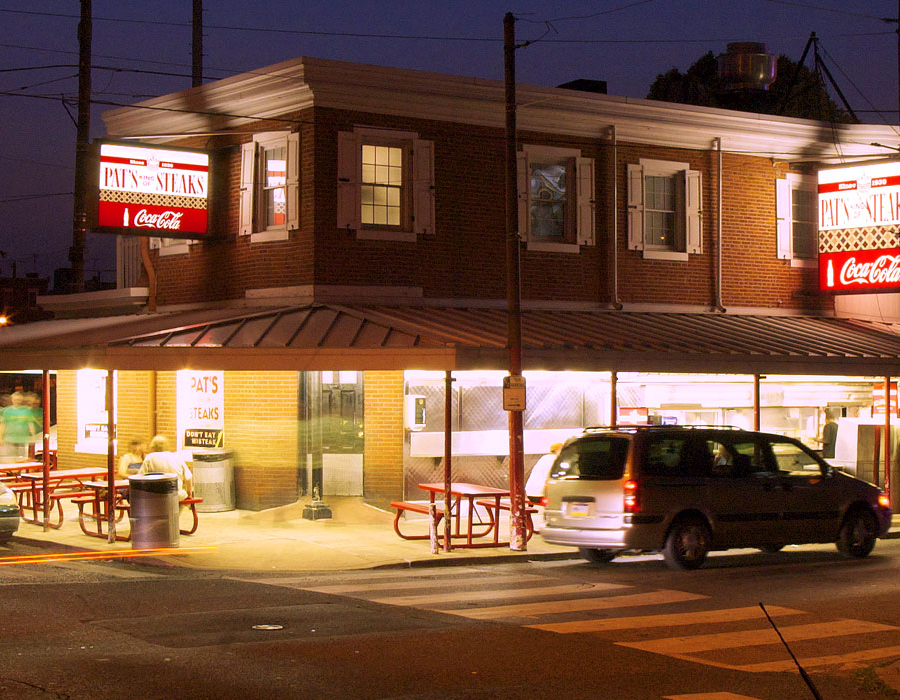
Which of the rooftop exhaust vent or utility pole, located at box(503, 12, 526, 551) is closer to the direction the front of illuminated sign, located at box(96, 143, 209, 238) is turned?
the utility pole

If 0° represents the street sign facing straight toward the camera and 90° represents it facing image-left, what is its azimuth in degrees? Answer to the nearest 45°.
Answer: approximately 0°

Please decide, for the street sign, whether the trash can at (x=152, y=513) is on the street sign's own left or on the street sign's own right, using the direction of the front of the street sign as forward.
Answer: on the street sign's own right

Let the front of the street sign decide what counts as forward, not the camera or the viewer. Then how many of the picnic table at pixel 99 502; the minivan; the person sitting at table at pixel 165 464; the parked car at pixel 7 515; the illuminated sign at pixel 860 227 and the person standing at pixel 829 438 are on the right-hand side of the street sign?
3

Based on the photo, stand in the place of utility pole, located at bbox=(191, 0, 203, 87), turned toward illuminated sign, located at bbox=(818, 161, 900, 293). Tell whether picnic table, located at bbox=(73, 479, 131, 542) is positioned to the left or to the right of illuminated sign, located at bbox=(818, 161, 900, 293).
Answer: right

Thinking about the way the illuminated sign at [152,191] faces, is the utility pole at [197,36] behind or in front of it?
behind

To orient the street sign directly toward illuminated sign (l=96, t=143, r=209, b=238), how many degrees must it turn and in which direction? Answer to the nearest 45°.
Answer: approximately 135° to its right

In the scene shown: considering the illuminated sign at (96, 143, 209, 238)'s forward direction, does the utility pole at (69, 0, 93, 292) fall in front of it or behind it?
behind
